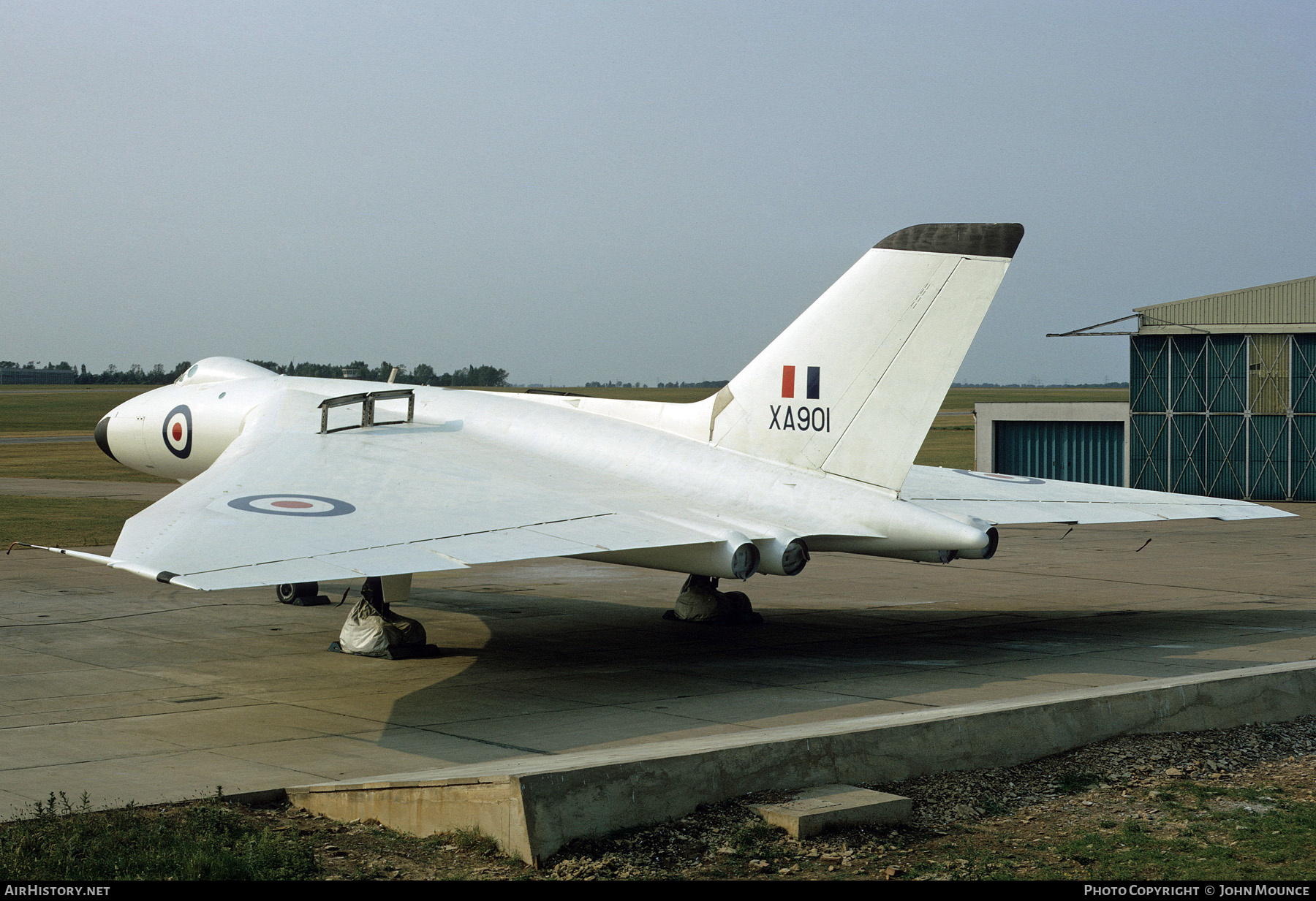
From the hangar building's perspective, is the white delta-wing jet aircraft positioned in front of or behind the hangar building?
in front

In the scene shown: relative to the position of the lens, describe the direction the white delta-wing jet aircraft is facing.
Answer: facing away from the viewer and to the left of the viewer

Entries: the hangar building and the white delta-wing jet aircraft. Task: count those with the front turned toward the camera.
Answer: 1

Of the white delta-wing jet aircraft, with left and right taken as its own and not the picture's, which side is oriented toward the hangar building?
right

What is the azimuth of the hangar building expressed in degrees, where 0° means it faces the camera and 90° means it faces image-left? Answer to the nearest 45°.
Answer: approximately 0°
